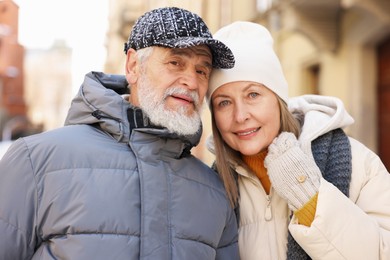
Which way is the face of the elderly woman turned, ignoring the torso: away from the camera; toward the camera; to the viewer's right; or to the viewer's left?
toward the camera

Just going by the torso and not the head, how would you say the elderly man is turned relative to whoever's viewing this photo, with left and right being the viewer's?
facing the viewer and to the right of the viewer

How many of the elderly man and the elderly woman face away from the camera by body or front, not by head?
0
